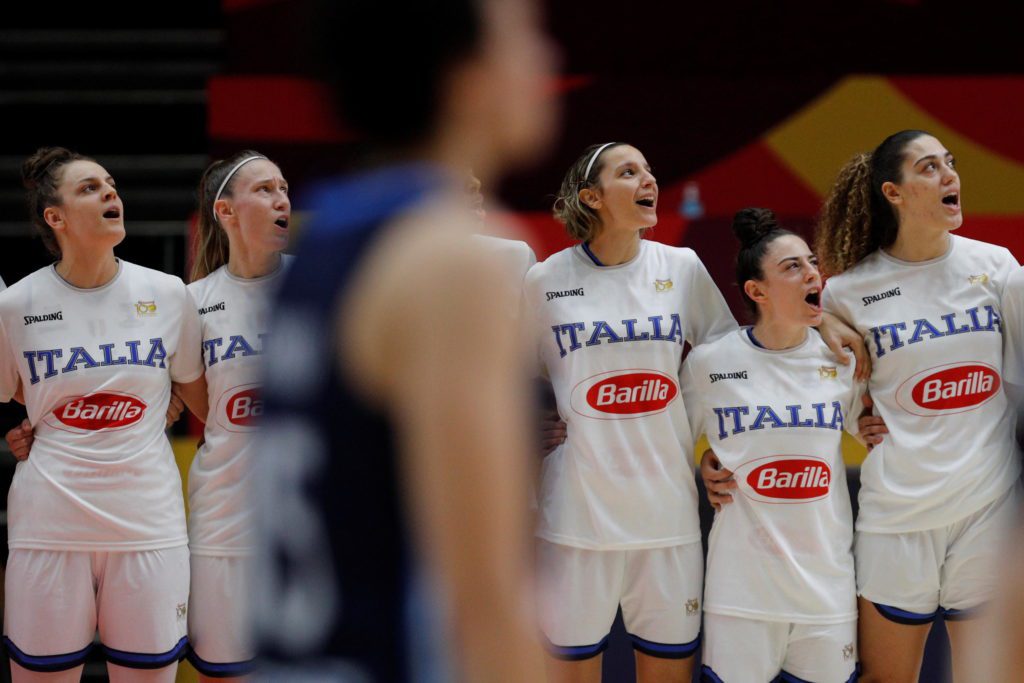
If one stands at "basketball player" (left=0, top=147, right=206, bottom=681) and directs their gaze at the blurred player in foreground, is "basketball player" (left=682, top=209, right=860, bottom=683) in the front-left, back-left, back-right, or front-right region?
front-left

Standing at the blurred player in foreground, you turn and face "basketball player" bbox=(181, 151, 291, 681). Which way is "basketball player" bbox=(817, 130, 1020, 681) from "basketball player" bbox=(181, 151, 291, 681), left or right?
right

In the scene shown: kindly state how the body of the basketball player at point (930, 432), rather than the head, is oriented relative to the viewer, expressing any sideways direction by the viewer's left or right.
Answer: facing the viewer and to the right of the viewer

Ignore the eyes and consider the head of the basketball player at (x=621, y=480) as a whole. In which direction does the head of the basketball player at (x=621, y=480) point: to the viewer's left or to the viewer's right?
to the viewer's right

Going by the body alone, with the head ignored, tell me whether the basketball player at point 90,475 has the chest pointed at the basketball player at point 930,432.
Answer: no

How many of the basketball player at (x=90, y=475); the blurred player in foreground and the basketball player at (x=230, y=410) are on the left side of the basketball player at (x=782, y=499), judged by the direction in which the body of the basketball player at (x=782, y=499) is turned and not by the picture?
0

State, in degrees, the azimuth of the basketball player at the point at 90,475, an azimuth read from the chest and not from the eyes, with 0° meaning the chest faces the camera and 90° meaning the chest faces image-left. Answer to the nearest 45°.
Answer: approximately 0°

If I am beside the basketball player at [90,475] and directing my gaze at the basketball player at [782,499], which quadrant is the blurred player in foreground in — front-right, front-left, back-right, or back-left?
front-right

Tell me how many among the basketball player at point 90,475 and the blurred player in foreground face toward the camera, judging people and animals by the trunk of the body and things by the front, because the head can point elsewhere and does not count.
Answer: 1

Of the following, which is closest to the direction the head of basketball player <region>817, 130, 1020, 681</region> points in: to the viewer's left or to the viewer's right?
to the viewer's right

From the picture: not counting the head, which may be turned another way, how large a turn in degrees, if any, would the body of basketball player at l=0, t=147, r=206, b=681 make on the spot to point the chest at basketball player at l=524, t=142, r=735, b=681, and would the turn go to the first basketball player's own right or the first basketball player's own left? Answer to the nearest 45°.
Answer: approximately 90° to the first basketball player's own left

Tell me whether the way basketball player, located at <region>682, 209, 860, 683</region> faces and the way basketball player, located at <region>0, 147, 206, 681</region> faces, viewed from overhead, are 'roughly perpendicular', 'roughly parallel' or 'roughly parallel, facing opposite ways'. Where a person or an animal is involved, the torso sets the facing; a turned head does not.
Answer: roughly parallel

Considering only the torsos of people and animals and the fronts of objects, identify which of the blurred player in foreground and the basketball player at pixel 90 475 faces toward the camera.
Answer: the basketball player

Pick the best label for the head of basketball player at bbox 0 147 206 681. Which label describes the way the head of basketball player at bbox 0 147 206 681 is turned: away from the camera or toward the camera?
toward the camera

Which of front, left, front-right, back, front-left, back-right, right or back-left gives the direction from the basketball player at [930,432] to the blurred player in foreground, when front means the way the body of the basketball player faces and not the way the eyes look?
front-right
